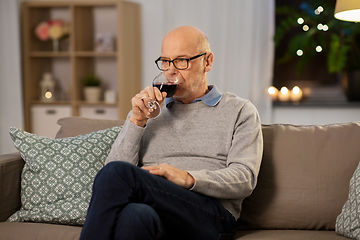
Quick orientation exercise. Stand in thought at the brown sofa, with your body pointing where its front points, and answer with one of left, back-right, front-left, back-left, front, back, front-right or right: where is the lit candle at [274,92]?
back

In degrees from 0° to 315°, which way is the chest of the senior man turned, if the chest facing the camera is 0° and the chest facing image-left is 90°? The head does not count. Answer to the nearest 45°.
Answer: approximately 45°

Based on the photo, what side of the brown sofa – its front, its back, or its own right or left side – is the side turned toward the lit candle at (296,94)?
back

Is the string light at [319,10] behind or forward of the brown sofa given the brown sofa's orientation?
behind

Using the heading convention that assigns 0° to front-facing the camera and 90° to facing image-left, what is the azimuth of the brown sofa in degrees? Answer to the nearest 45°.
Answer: approximately 0°

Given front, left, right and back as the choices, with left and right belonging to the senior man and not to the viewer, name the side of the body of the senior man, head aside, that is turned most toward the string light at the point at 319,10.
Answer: back

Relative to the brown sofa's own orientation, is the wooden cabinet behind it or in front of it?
behind
